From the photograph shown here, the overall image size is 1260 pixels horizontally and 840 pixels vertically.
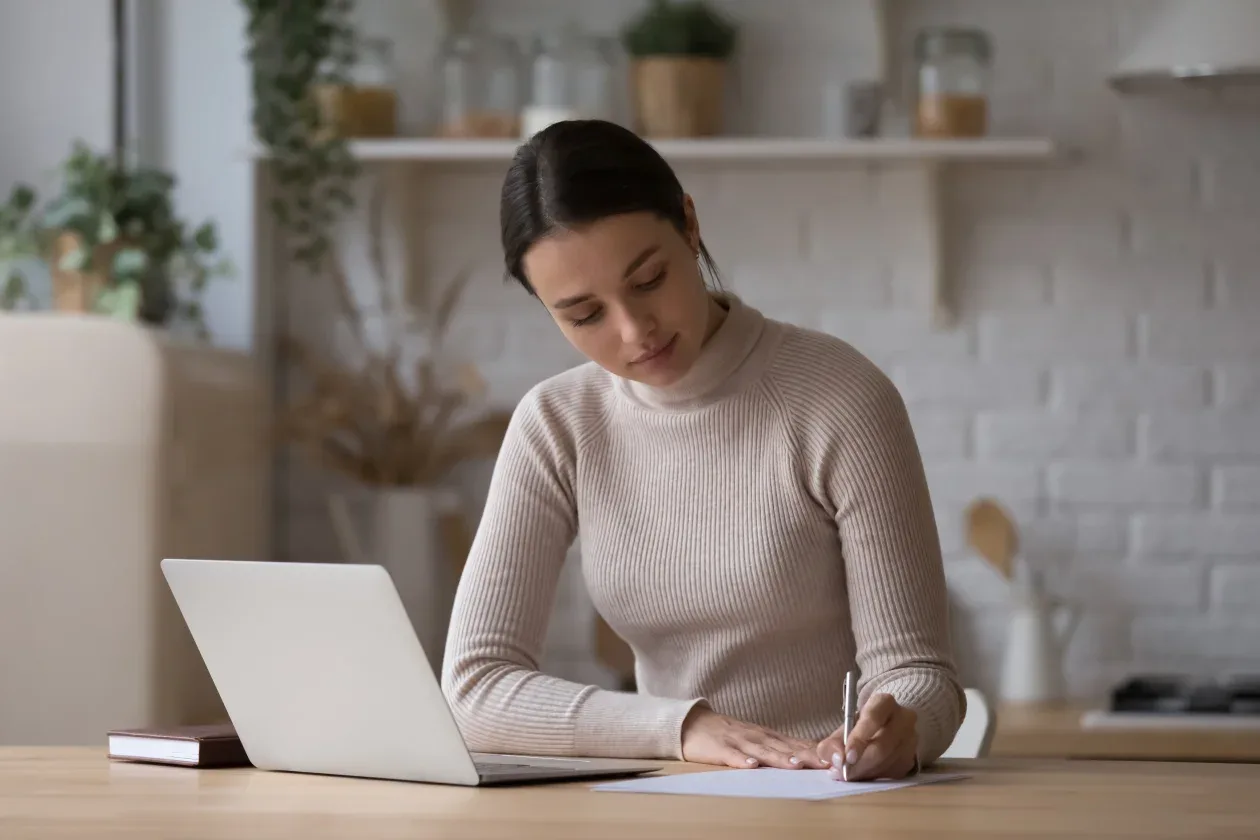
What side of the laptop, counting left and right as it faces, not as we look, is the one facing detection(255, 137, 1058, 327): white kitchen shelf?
front

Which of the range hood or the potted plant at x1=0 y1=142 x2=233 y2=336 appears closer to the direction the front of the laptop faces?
the range hood

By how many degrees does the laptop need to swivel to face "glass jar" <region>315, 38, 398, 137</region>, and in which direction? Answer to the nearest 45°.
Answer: approximately 45° to its left

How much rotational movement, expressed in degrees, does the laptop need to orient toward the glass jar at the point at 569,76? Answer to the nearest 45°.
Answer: approximately 45° to its left

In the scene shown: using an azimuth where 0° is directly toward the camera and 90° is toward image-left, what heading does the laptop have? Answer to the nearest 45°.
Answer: approximately 225°

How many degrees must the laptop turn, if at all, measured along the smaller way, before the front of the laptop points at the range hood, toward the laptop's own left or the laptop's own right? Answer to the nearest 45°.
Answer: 0° — it already faces it

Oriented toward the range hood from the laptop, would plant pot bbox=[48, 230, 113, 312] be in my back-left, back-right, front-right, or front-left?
front-left

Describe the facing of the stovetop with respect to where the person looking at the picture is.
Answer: facing the viewer

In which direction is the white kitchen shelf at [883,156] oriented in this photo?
toward the camera

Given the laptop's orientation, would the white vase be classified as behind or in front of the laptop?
in front

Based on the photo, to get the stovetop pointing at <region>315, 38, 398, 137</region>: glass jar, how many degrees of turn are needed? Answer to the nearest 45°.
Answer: approximately 90° to its right

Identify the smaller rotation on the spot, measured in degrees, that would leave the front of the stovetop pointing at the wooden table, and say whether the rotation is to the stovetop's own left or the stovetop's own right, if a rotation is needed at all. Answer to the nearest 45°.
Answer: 0° — it already faces it

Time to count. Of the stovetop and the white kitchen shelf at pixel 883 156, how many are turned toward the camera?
2

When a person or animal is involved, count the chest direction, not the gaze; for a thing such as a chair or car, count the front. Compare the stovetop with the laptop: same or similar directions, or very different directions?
very different directions

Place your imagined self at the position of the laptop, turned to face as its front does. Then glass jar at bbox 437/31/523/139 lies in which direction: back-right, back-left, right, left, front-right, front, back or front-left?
front-left
